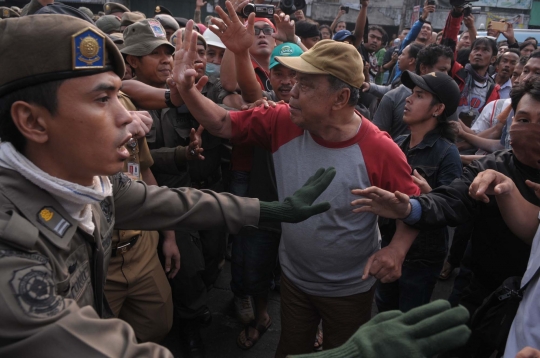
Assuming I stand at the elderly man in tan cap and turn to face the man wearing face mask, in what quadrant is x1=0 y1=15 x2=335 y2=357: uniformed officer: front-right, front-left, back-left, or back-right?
back-left

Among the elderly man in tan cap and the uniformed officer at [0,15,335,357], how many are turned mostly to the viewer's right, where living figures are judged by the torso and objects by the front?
1

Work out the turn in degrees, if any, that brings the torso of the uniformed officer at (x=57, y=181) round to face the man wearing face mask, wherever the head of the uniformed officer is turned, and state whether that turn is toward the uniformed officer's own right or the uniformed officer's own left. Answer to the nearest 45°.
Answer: approximately 90° to the uniformed officer's own left

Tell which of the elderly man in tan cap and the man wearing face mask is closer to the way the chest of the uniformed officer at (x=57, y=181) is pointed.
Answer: the elderly man in tan cap

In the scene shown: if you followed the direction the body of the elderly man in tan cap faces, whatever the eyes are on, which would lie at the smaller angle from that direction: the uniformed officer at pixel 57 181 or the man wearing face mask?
the uniformed officer

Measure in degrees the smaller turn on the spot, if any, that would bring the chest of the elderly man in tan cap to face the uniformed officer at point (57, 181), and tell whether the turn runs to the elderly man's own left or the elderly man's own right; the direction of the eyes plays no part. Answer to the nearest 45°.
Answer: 0° — they already face them

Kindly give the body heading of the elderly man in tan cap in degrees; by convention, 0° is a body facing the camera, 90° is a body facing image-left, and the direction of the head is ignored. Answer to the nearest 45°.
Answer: approximately 45°

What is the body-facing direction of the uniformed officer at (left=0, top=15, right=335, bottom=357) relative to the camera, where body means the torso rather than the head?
to the viewer's right
